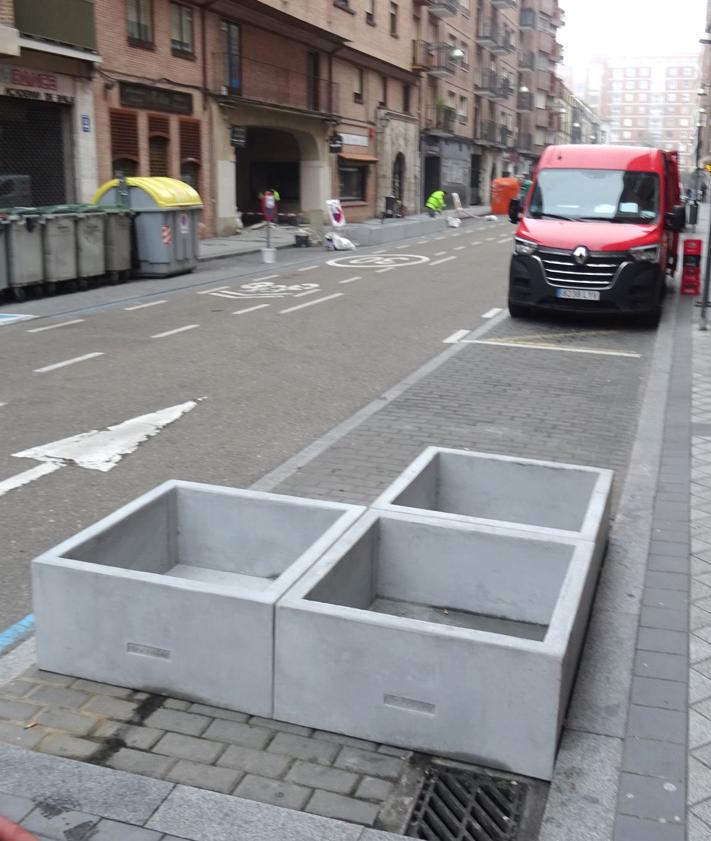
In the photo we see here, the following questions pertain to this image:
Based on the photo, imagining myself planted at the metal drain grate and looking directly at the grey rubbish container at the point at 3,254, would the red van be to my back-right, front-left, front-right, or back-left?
front-right

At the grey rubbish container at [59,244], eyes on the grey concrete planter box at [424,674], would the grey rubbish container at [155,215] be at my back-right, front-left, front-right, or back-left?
back-left

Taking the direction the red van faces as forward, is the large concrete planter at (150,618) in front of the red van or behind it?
in front

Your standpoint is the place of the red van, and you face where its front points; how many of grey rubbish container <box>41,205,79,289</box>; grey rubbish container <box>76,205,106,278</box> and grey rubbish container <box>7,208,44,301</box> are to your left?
0

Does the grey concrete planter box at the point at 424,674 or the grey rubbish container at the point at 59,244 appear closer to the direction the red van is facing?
the grey concrete planter box

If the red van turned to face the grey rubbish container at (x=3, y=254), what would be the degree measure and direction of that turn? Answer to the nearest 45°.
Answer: approximately 90° to its right

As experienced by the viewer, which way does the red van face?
facing the viewer

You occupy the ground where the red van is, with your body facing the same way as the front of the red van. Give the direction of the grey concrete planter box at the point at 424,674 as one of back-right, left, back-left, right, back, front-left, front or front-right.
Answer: front

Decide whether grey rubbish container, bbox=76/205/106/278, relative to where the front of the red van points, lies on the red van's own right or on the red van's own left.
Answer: on the red van's own right

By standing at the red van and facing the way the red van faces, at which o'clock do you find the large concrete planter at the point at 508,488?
The large concrete planter is roughly at 12 o'clock from the red van.

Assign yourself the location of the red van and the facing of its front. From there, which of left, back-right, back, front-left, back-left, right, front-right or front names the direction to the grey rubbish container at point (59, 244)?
right

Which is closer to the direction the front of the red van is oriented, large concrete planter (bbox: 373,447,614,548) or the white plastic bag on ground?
the large concrete planter

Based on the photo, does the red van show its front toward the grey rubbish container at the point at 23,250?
no

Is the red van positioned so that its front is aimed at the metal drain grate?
yes
